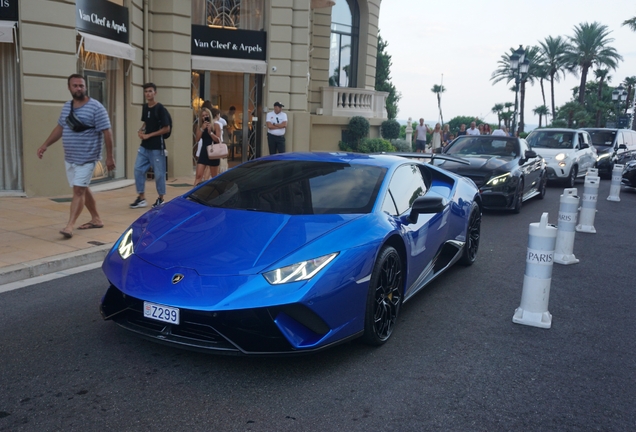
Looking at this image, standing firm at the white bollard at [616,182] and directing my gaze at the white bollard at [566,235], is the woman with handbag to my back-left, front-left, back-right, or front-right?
front-right

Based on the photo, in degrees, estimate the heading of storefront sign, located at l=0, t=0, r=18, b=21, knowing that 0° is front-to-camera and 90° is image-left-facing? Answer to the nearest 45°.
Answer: approximately 0°

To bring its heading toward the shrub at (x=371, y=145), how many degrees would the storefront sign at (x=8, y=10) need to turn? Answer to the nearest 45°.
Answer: approximately 135° to its left

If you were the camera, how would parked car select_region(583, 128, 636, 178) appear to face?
facing the viewer and to the left of the viewer

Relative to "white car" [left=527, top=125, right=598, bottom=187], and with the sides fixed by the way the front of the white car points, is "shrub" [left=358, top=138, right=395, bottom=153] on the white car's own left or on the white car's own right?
on the white car's own right

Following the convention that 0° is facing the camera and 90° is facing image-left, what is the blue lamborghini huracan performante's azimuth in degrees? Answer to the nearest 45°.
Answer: approximately 45°

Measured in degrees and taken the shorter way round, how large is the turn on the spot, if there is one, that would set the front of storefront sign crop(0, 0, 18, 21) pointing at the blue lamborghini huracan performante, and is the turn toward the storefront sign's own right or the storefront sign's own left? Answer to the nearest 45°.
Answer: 0° — it already faces it

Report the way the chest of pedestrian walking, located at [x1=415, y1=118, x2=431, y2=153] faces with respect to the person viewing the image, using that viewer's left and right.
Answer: facing the viewer

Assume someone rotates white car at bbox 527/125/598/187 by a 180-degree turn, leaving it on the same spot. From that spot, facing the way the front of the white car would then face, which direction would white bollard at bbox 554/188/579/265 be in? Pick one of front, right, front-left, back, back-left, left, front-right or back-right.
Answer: back-right

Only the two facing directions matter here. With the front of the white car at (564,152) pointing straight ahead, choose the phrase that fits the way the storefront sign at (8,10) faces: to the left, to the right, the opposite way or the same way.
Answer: to the left

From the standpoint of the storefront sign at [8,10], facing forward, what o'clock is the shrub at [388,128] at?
The shrub is roughly at 8 o'clock from the storefront sign.

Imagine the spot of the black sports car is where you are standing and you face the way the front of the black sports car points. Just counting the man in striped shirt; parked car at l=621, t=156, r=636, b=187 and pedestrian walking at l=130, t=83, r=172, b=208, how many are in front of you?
2

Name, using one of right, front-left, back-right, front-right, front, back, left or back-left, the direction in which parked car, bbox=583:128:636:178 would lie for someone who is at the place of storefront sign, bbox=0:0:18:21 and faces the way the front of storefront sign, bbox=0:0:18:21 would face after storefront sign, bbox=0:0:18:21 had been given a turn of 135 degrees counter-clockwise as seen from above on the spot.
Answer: front-right

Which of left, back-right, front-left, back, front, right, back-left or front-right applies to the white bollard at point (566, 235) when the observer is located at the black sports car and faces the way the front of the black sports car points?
front-left

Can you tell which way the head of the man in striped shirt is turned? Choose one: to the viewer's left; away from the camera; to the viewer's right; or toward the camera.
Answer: toward the camera

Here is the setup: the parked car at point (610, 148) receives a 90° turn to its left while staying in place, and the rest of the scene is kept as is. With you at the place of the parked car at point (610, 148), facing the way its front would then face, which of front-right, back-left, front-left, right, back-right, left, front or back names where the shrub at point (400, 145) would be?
back-right

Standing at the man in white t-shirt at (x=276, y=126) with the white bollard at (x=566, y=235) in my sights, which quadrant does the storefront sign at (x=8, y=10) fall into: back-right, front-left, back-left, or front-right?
front-right

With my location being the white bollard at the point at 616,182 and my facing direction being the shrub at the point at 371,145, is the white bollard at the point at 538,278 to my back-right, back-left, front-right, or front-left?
back-left
